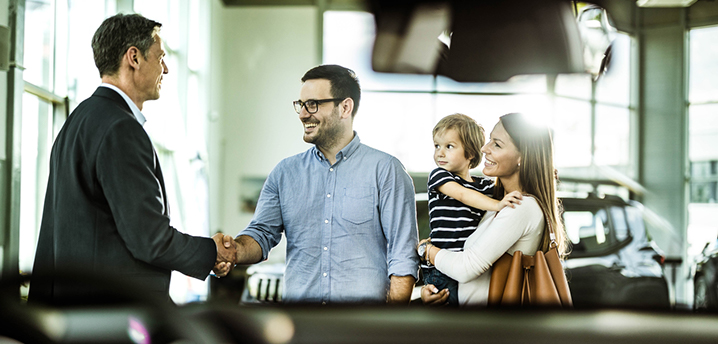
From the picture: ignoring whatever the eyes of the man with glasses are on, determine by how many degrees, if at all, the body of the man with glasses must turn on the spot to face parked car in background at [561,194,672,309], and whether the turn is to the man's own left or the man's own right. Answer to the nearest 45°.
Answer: approximately 180°

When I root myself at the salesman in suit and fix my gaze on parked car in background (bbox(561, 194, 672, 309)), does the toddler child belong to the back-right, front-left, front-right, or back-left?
front-right

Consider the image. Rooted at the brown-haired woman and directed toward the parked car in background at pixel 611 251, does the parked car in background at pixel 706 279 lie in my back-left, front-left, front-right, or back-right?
front-right

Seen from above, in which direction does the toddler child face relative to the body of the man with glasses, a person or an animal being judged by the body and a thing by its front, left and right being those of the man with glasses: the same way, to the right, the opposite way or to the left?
to the left

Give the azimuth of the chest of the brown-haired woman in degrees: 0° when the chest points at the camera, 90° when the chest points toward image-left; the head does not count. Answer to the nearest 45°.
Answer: approximately 90°

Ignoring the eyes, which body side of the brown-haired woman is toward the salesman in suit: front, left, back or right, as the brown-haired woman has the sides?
front

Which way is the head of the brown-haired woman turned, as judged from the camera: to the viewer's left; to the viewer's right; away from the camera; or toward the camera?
to the viewer's left

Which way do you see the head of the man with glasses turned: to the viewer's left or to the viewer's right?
to the viewer's left

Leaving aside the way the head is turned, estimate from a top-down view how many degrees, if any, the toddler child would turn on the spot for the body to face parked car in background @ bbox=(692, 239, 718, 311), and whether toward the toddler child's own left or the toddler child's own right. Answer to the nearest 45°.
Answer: approximately 90° to the toddler child's own left

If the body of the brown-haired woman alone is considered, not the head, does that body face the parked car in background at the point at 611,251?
no
